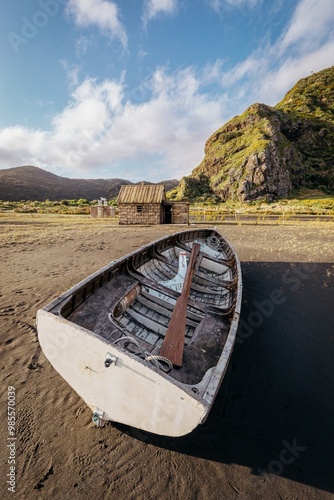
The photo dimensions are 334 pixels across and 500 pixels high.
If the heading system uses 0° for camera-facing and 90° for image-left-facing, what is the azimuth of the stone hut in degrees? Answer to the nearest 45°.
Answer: approximately 0°

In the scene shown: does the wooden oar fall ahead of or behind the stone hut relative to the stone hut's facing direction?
ahead
